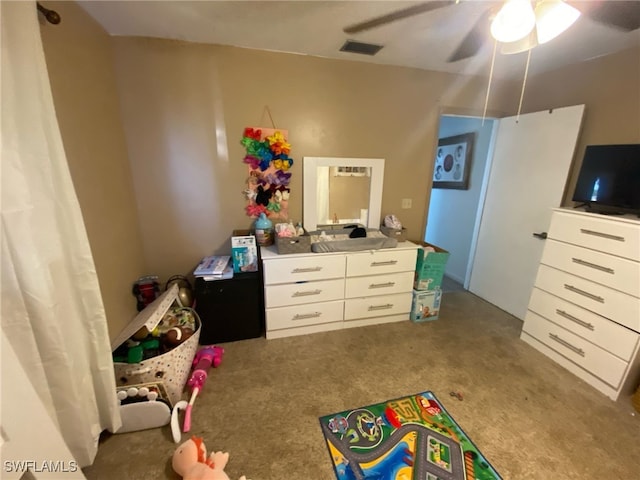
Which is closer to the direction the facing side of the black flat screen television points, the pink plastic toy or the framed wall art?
the pink plastic toy

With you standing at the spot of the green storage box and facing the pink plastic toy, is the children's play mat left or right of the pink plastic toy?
left

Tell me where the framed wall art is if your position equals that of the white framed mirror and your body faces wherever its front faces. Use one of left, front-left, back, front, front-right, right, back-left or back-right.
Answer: back-left

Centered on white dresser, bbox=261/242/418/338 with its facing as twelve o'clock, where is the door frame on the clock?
The door frame is roughly at 8 o'clock from the white dresser.

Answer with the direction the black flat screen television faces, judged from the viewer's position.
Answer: facing the viewer and to the left of the viewer

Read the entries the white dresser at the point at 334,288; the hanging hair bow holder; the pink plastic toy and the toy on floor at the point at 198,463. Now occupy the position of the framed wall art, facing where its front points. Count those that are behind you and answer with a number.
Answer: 0

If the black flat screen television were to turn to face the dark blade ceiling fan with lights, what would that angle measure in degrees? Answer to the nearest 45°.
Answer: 0° — it already faces it

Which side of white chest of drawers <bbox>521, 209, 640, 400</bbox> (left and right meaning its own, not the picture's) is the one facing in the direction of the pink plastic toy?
front

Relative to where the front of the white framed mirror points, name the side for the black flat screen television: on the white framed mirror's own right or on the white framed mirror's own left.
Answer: on the white framed mirror's own left

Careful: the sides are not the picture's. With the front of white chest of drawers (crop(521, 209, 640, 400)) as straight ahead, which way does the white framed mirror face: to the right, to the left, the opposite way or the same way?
to the left

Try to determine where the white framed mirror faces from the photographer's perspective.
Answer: facing the viewer

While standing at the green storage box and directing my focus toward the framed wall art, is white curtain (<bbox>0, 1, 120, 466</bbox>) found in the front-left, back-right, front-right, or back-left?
back-left

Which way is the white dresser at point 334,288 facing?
toward the camera

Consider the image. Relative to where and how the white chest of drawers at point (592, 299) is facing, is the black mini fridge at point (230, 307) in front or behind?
in front

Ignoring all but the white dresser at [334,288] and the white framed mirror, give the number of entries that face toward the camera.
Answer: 2
